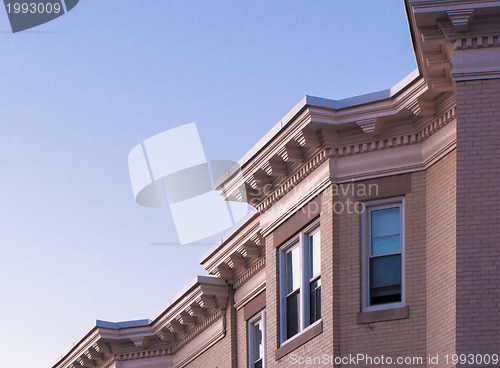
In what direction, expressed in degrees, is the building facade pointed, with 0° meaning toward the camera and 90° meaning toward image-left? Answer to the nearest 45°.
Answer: approximately 45°
